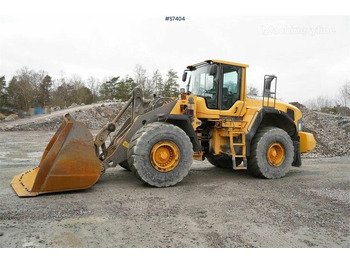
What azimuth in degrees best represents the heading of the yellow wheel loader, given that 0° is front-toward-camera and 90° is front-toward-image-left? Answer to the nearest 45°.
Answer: approximately 45°

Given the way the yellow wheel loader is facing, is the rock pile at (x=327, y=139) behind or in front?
behind
